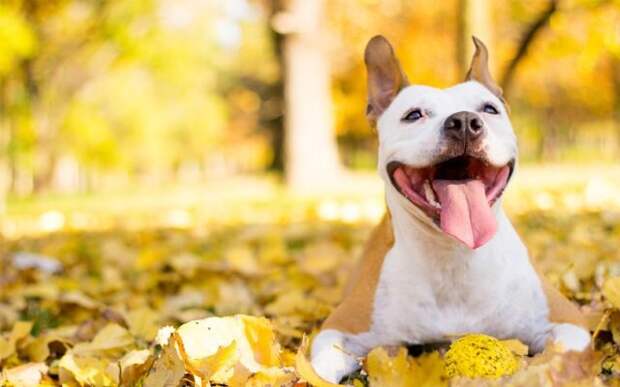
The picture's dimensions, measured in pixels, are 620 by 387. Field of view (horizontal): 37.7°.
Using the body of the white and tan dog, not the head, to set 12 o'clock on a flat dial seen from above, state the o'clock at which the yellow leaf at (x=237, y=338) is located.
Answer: The yellow leaf is roughly at 2 o'clock from the white and tan dog.

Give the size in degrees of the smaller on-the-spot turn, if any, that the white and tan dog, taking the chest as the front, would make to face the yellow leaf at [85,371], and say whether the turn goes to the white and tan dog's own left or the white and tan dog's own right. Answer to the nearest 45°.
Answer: approximately 90° to the white and tan dog's own right

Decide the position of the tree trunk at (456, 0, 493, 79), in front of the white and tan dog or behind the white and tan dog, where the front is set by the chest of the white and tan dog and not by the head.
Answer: behind

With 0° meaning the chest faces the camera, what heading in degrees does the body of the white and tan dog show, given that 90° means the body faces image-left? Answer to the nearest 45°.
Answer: approximately 0°

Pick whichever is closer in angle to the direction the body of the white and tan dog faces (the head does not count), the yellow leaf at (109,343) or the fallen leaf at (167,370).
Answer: the fallen leaf

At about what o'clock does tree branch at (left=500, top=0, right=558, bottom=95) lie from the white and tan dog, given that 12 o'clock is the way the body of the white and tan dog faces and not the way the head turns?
The tree branch is roughly at 6 o'clock from the white and tan dog.

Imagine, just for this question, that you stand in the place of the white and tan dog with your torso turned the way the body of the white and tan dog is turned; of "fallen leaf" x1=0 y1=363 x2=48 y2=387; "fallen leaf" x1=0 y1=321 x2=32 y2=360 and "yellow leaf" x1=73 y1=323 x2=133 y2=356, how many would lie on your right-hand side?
3

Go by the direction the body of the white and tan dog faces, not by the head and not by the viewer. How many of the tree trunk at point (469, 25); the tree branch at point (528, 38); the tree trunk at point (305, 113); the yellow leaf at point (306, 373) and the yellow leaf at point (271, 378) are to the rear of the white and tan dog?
3

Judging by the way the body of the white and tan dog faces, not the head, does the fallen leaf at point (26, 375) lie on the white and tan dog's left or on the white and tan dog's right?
on the white and tan dog's right

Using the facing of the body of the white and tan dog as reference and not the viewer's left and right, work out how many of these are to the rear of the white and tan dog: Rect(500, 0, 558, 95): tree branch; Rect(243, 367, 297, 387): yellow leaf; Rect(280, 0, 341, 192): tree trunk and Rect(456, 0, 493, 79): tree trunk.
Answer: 3
